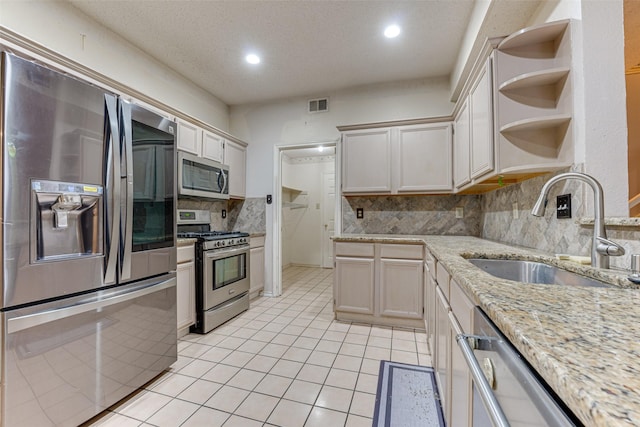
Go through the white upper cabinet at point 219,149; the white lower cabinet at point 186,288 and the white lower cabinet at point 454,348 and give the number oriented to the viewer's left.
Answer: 1

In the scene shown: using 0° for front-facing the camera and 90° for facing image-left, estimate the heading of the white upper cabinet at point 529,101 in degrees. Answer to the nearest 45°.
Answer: approximately 90°

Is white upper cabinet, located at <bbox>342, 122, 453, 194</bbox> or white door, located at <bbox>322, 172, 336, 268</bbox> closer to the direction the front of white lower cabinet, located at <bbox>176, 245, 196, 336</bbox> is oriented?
the white upper cabinet

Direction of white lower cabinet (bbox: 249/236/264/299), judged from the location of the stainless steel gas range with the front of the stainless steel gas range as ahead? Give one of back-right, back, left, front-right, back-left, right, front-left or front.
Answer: left

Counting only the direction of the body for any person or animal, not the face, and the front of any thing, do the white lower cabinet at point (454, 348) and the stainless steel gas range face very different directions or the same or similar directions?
very different directions

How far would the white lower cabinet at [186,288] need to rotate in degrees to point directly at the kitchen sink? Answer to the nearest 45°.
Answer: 0° — it already faces it

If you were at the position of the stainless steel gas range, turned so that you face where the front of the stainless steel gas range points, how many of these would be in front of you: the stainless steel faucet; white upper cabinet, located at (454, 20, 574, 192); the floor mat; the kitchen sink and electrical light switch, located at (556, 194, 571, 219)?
5

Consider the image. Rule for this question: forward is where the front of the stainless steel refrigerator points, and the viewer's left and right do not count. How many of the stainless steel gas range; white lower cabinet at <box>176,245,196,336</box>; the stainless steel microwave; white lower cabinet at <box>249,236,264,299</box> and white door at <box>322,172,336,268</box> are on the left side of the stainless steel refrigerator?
5

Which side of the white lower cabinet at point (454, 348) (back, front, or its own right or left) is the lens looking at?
left

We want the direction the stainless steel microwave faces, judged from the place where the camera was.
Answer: facing the viewer and to the right of the viewer

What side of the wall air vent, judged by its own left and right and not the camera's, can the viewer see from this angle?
front

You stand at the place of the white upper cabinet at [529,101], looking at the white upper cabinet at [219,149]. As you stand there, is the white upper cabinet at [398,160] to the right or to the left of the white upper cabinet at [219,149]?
right

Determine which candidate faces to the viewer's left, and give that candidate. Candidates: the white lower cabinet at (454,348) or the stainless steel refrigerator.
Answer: the white lower cabinet
